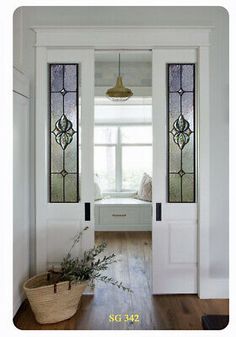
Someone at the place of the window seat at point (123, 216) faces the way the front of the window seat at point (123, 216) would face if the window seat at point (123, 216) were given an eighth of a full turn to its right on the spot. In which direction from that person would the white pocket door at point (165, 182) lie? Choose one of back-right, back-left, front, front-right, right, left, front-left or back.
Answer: front-left

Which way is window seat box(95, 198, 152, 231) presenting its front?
toward the camera

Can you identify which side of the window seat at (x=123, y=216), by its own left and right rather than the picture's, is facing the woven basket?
front

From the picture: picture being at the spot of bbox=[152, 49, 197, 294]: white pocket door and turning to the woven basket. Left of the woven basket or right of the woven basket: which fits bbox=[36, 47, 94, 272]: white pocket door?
right

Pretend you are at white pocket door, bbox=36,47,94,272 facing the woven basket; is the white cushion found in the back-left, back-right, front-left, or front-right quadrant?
back-left

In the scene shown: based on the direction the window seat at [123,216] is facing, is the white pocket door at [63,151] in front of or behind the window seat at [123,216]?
in front
